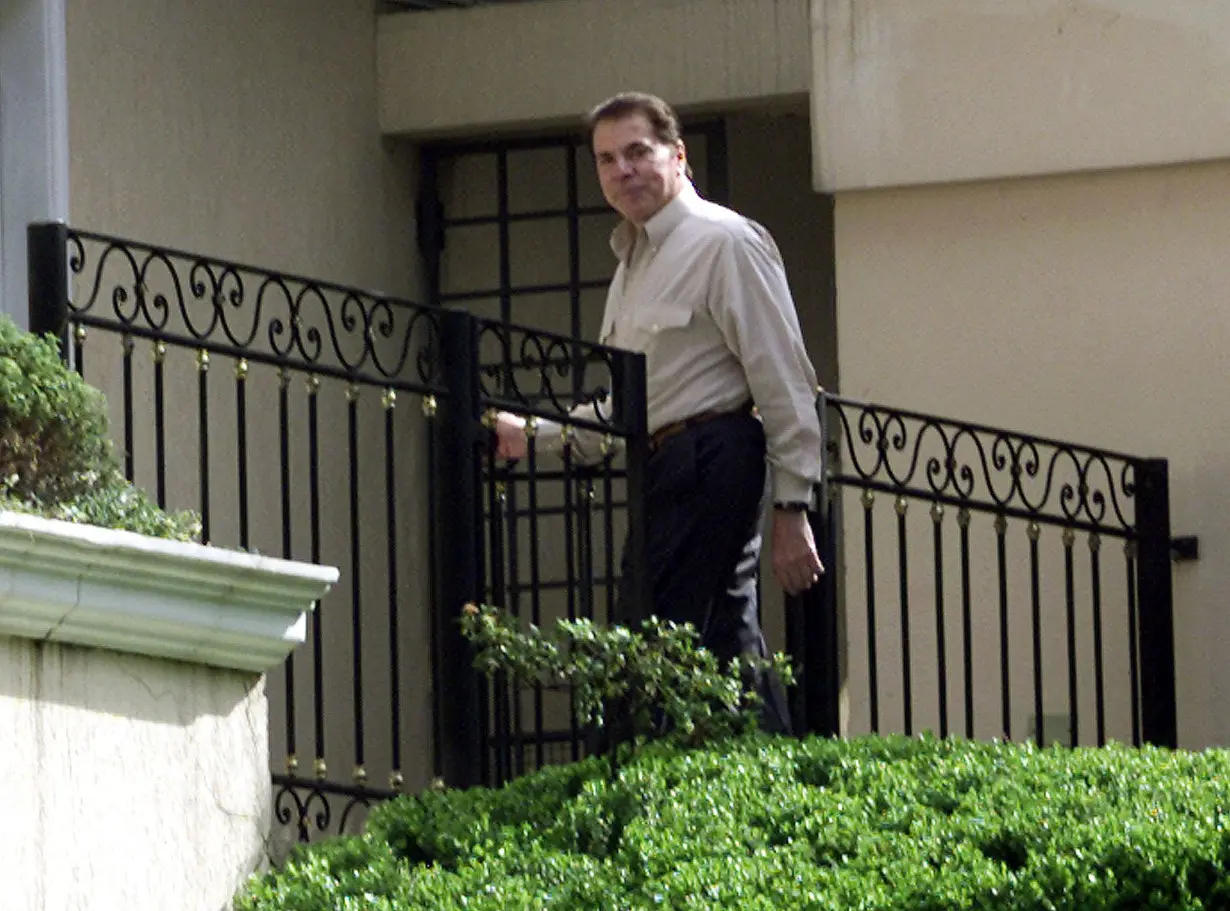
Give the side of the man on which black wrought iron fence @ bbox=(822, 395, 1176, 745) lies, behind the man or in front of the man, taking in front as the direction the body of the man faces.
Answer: behind

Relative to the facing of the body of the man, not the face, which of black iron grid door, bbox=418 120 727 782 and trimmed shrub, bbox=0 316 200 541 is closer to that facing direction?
the trimmed shrub

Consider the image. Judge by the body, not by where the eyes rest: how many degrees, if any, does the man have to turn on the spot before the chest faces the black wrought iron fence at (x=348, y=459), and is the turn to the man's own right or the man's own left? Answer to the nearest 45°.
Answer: approximately 90° to the man's own right

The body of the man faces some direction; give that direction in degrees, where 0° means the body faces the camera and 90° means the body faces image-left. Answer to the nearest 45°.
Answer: approximately 45°

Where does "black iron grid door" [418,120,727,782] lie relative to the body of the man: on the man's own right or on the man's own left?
on the man's own right
